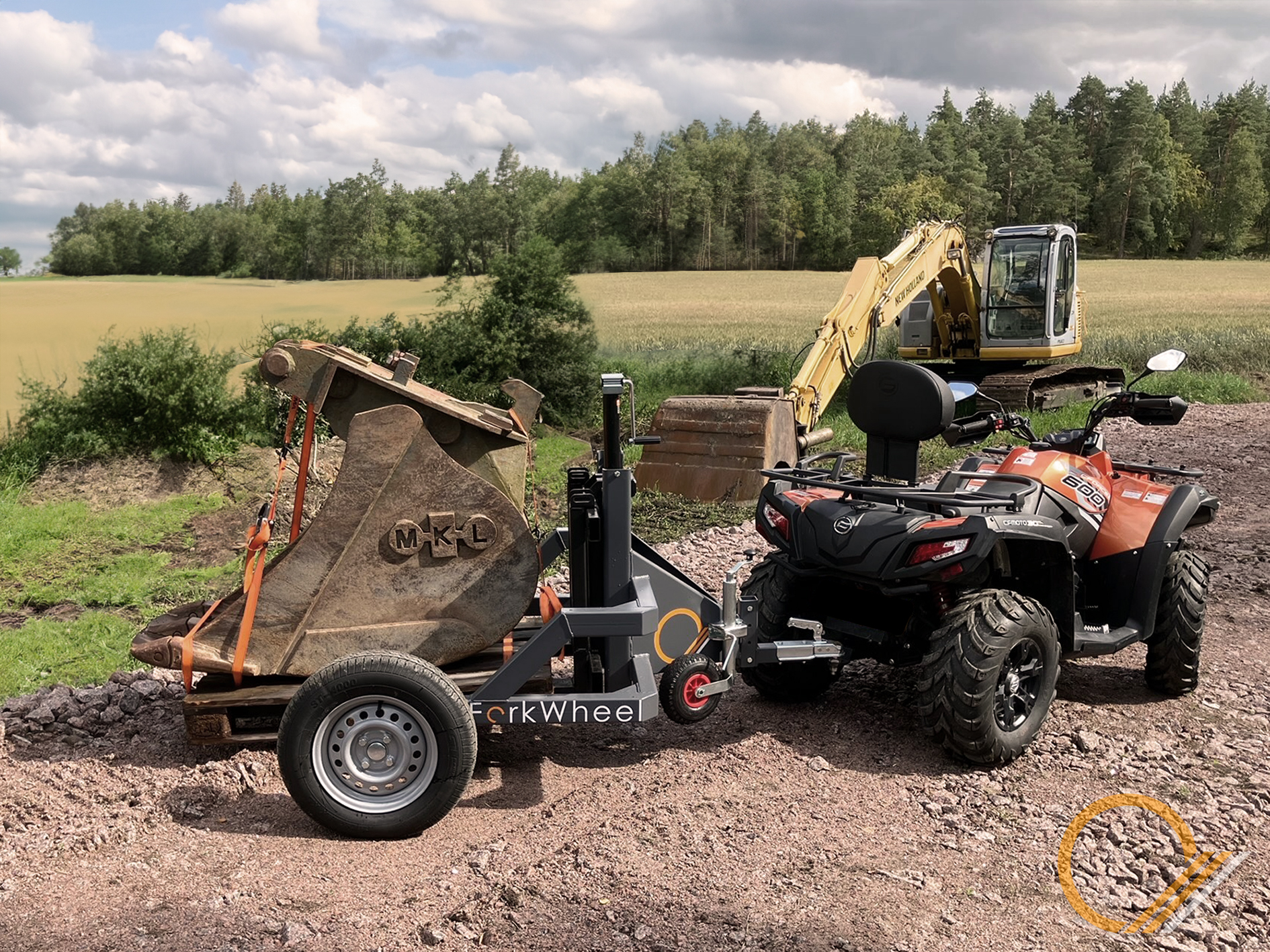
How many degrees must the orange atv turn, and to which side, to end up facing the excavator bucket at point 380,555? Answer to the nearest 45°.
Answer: approximately 180°

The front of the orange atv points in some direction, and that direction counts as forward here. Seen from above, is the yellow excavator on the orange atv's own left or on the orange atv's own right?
on the orange atv's own left

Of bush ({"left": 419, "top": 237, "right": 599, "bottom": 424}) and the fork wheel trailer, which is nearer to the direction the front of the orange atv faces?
the bush

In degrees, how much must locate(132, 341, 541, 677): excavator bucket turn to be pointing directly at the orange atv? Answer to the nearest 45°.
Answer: approximately 180°

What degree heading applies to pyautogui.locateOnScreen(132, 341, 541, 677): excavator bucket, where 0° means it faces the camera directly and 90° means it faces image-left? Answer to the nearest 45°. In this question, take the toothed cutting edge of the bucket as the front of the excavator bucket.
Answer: approximately 90°

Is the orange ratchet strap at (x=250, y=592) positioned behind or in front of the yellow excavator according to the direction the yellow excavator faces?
in front

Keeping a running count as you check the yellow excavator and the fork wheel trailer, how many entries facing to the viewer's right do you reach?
1

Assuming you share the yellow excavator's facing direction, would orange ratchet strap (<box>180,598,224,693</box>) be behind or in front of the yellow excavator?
in front

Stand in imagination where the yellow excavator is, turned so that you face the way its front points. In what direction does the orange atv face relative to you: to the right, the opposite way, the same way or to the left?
the opposite way

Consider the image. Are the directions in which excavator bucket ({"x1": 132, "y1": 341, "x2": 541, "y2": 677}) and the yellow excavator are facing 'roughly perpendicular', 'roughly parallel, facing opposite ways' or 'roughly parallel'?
roughly parallel

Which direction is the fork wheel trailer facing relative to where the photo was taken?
to the viewer's right

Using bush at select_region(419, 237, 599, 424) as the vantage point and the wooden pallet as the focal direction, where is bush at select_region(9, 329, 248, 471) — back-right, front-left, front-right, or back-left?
front-right

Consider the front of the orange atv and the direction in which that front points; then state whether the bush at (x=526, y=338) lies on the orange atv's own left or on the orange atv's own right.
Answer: on the orange atv's own left

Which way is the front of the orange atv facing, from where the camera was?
facing away from the viewer and to the right of the viewer

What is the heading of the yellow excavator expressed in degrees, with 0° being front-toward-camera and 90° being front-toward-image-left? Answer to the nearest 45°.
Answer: approximately 45°
